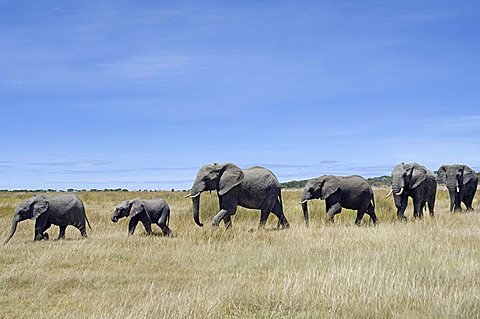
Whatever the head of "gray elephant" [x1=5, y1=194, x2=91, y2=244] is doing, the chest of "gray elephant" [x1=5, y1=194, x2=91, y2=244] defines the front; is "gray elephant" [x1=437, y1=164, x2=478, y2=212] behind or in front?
behind

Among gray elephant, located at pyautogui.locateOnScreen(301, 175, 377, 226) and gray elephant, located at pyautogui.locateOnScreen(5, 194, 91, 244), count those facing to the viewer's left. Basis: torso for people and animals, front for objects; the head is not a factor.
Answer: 2

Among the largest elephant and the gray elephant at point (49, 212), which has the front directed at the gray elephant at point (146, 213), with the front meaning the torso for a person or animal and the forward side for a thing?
the largest elephant

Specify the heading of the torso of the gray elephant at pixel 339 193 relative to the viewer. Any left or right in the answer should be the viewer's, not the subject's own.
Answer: facing to the left of the viewer

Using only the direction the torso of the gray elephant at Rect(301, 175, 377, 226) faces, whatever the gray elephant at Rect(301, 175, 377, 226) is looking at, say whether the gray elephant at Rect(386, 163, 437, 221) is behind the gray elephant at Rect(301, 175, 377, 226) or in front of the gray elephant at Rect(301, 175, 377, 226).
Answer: behind

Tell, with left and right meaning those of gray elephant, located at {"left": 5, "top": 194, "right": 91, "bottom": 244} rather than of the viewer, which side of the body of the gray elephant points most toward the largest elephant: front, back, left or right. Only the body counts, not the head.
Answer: back

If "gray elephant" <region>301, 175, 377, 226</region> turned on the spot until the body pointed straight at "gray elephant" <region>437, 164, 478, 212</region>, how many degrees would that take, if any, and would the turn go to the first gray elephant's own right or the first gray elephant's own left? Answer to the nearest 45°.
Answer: approximately 135° to the first gray elephant's own right

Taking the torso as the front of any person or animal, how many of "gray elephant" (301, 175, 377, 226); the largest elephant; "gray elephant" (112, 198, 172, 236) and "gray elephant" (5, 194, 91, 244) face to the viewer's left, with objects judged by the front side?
4

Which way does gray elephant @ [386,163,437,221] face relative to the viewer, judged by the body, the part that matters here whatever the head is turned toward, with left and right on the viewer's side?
facing the viewer and to the left of the viewer

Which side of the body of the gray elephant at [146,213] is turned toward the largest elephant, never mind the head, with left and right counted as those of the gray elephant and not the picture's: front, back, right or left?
back

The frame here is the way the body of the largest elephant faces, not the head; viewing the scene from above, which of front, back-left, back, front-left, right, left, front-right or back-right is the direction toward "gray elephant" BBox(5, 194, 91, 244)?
front

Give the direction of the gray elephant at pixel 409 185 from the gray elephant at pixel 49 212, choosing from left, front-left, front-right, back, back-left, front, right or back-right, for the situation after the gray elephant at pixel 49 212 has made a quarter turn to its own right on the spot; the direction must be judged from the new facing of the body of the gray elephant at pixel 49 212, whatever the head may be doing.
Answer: right

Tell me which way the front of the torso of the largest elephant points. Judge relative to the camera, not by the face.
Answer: to the viewer's left

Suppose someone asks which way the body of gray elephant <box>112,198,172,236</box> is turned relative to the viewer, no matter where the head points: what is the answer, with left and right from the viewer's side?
facing to the left of the viewer

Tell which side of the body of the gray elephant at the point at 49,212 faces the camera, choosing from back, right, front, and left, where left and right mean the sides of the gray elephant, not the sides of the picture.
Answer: left

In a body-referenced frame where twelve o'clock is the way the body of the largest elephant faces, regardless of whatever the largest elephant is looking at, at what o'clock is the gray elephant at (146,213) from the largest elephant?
The gray elephant is roughly at 12 o'clock from the largest elephant.

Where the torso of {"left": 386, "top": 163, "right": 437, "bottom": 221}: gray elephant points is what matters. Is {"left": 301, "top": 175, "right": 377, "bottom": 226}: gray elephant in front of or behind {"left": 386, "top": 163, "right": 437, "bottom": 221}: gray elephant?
in front

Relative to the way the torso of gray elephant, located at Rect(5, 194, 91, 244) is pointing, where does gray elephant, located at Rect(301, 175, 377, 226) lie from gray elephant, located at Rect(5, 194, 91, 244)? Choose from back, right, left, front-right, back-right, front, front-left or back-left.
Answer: back
